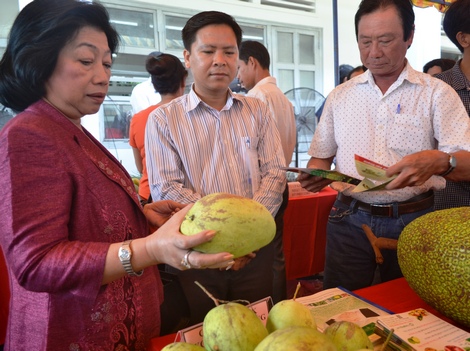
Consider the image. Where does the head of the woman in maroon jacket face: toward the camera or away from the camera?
toward the camera

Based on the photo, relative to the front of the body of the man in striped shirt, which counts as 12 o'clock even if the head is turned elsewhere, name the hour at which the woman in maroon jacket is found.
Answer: The woman in maroon jacket is roughly at 1 o'clock from the man in striped shirt.

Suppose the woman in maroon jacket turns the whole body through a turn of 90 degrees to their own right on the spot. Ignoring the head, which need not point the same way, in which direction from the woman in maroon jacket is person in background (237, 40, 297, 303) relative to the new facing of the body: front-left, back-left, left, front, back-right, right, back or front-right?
back

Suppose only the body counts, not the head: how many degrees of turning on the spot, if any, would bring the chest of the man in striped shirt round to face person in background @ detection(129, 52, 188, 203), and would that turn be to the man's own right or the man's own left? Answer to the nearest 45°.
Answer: approximately 180°

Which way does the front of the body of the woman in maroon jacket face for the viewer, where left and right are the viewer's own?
facing the viewer and to the right of the viewer

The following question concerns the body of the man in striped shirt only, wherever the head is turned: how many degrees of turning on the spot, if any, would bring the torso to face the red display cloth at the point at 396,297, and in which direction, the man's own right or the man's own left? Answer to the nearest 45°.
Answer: approximately 45° to the man's own left

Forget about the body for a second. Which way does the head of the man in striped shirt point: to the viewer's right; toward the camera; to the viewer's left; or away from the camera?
toward the camera

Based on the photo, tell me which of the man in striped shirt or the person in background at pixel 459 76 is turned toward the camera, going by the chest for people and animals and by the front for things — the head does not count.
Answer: the man in striped shirt

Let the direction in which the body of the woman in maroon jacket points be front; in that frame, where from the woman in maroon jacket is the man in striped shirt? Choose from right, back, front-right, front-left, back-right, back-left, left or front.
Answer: left

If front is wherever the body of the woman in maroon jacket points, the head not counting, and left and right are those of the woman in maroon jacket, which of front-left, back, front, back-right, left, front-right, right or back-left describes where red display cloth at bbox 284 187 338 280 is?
left

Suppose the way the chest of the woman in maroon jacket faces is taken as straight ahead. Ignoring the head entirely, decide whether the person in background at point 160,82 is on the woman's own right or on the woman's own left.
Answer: on the woman's own left

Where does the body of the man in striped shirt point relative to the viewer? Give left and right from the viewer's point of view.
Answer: facing the viewer
